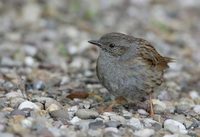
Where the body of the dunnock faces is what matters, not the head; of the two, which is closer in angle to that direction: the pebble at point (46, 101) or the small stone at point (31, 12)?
the pebble

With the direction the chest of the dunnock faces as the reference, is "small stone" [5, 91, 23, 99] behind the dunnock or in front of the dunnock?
in front

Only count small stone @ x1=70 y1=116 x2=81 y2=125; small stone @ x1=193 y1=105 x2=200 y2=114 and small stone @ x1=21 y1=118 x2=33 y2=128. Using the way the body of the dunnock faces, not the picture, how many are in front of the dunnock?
2

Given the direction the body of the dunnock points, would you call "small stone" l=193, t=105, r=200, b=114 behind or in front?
behind

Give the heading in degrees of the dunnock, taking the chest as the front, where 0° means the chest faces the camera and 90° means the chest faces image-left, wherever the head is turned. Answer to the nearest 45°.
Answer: approximately 45°

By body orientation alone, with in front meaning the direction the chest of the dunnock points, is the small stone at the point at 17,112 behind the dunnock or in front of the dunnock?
in front
